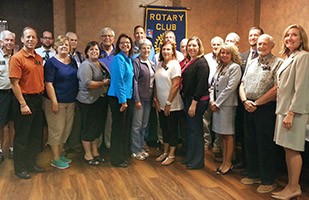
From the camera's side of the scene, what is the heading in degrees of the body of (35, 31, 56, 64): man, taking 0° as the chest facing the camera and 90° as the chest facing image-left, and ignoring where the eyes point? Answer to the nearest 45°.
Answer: approximately 0°

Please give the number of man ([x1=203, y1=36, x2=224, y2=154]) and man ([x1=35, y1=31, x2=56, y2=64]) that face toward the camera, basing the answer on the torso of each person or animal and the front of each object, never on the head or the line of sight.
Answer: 2

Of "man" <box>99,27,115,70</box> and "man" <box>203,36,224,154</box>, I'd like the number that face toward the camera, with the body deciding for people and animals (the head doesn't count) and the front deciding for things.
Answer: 2

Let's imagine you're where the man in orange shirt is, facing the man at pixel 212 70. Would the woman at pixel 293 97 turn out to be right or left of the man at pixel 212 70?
right

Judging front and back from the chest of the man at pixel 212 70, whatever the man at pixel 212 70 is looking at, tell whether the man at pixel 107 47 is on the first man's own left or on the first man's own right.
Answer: on the first man's own right

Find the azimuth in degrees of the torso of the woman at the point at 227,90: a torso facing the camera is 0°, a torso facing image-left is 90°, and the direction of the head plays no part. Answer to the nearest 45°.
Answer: approximately 45°

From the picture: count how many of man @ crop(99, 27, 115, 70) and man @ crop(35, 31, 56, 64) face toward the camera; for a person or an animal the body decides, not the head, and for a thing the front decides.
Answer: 2
